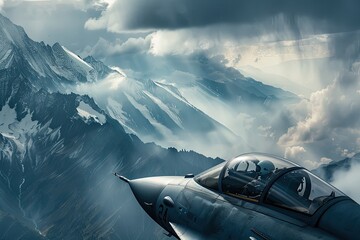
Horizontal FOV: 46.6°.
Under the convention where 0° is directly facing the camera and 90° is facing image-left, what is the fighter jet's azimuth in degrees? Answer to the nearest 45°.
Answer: approximately 135°

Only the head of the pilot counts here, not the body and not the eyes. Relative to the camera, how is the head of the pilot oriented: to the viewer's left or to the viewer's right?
to the viewer's left
